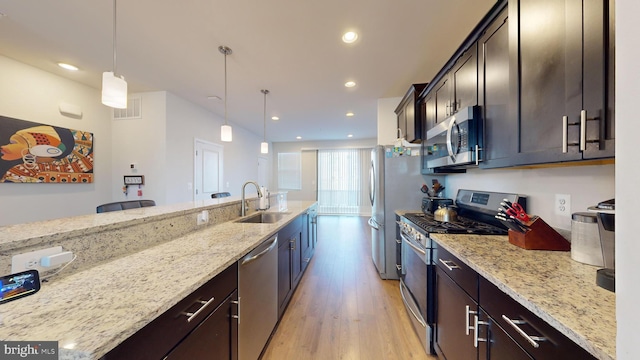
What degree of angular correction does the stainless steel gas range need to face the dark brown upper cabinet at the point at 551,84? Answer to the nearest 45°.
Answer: approximately 135° to its left

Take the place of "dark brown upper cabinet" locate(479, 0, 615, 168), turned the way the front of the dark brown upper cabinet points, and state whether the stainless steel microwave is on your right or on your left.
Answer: on your right

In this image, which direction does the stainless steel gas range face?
to the viewer's left

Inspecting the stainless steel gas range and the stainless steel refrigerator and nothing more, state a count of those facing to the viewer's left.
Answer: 2

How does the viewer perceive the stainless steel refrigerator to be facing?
facing to the left of the viewer

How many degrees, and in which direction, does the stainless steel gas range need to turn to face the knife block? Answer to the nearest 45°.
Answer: approximately 135° to its left

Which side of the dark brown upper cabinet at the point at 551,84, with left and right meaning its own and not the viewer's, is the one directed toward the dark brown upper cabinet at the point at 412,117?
right

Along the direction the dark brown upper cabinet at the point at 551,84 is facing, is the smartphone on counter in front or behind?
in front

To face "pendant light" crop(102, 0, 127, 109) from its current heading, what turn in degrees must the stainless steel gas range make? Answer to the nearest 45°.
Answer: approximately 45° to its left

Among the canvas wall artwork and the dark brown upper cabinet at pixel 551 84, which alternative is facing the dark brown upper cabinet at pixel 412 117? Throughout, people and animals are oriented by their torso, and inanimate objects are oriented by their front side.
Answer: the canvas wall artwork

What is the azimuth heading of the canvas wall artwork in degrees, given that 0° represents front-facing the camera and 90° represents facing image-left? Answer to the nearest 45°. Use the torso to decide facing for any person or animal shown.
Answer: approximately 315°
